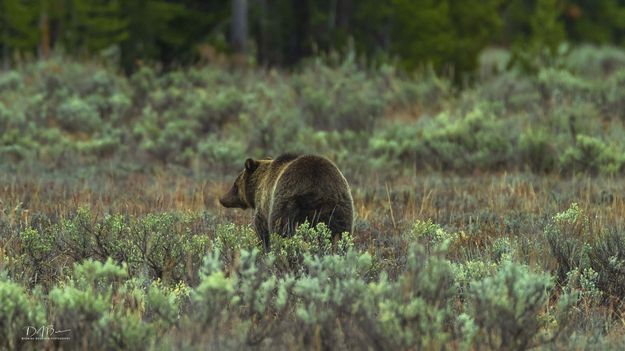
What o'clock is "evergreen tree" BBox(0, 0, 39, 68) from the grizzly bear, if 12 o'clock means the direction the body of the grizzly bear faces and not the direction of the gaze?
The evergreen tree is roughly at 1 o'clock from the grizzly bear.

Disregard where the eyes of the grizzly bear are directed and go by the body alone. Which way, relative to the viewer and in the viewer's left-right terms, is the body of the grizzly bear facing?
facing away from the viewer and to the left of the viewer
